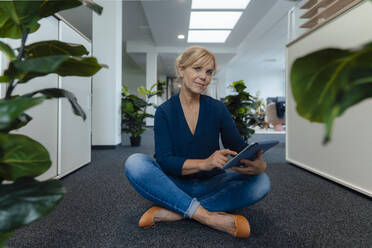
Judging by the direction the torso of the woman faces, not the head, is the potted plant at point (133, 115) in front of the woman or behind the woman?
behind

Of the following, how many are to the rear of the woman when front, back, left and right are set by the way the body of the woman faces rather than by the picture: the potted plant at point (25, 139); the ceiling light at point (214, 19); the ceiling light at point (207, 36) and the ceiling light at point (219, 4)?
3

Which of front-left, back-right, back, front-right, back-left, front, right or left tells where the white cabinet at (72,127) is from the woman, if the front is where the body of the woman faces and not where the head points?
back-right

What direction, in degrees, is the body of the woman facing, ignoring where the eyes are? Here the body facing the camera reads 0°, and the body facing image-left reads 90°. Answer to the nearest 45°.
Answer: approximately 0°

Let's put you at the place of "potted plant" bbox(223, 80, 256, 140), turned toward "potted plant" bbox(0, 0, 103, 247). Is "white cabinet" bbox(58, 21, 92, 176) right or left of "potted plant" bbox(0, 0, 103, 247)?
right

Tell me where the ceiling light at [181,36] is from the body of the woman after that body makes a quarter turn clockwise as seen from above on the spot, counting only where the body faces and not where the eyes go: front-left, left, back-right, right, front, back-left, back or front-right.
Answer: right

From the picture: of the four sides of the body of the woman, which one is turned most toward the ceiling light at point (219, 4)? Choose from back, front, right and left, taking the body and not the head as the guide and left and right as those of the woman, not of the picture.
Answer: back

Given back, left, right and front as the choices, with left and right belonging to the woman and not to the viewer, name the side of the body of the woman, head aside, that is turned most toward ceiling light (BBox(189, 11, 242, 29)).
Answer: back

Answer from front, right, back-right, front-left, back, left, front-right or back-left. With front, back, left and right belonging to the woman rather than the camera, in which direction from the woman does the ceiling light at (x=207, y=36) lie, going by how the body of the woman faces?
back

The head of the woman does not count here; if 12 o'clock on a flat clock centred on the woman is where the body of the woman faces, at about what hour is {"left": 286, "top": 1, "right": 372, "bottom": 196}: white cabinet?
The white cabinet is roughly at 8 o'clock from the woman.
